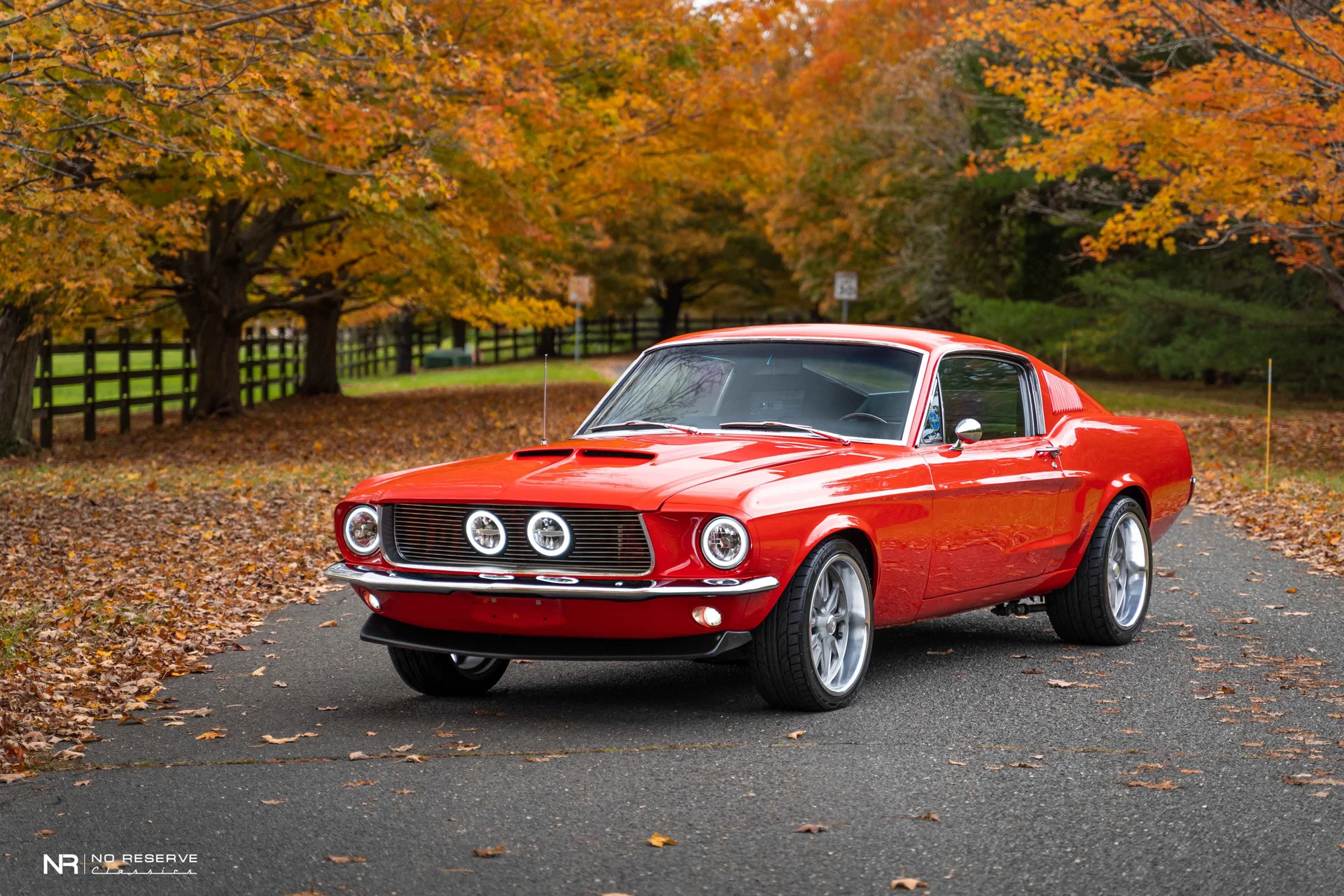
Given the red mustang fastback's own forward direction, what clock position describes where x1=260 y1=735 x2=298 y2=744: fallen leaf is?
The fallen leaf is roughly at 1 o'clock from the red mustang fastback.

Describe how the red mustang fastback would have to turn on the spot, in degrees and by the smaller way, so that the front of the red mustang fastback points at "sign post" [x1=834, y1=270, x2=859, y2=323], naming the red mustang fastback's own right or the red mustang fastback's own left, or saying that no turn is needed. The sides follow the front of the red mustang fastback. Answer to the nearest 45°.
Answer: approximately 135° to the red mustang fastback's own right

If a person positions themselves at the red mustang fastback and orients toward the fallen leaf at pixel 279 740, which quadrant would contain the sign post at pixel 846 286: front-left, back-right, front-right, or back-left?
back-right

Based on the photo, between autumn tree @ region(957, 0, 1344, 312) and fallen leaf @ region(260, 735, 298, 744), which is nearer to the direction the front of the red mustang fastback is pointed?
the fallen leaf

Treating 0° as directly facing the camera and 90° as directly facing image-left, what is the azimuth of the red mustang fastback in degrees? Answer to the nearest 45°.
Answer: approximately 45°

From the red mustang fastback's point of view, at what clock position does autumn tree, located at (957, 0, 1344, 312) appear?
The autumn tree is roughly at 5 o'clock from the red mustang fastback.
